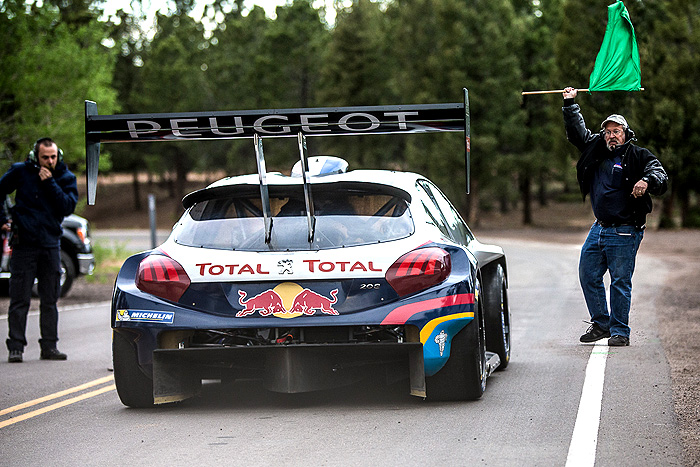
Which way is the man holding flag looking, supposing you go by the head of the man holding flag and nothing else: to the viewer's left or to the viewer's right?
to the viewer's left

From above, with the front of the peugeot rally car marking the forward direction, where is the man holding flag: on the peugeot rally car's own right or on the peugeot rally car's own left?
on the peugeot rally car's own right

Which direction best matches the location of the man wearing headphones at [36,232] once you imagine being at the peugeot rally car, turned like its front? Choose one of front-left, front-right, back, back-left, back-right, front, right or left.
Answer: front-left

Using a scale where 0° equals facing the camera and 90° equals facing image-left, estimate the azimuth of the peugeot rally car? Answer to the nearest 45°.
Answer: approximately 180°
